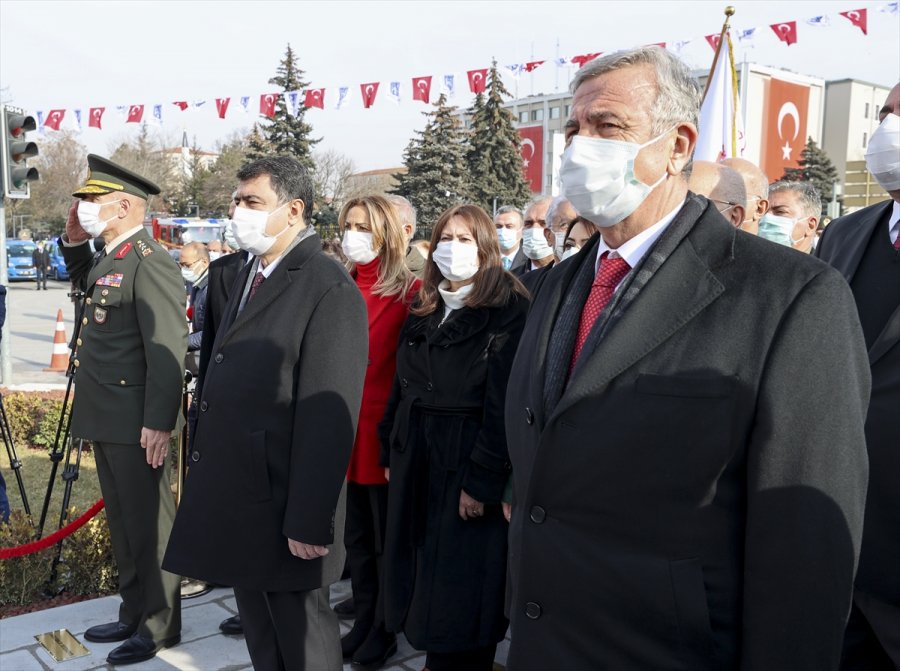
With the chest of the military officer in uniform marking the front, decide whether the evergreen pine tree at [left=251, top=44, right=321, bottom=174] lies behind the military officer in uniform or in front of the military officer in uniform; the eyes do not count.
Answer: behind

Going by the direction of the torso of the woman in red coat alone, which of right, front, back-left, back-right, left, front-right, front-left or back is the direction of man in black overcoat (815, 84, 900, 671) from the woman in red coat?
left

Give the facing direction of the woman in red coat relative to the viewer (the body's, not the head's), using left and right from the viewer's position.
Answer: facing the viewer and to the left of the viewer

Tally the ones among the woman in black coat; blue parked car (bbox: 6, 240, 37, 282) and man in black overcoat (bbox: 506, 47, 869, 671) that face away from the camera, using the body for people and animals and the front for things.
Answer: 0

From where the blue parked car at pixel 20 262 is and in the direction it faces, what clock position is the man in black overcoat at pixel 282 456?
The man in black overcoat is roughly at 12 o'clock from the blue parked car.

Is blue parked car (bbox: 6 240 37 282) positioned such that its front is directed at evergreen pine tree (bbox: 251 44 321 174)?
no

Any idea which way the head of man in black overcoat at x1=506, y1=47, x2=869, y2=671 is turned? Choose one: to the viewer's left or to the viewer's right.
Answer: to the viewer's left

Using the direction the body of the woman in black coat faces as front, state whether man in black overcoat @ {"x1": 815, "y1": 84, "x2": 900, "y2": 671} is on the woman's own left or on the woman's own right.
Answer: on the woman's own left

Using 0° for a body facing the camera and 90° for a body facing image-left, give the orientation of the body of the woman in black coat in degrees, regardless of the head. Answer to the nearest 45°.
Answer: approximately 45°

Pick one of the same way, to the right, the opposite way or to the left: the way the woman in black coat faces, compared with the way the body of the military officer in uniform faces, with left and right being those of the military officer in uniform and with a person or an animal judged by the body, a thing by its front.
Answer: the same way

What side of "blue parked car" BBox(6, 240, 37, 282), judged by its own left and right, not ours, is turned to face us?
front

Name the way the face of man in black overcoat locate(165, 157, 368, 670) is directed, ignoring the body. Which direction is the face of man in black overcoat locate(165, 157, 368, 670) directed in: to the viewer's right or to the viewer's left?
to the viewer's left

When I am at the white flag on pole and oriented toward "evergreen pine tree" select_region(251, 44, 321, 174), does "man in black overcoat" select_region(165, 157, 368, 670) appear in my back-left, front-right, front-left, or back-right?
back-left

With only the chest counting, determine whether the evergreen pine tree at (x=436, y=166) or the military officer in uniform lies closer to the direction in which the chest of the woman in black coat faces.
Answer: the military officer in uniform

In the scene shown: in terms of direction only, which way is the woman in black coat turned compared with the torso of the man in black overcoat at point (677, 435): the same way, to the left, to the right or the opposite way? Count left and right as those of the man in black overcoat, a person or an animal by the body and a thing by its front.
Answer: the same way

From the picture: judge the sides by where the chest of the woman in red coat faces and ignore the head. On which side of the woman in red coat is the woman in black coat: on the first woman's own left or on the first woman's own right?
on the first woman's own left
